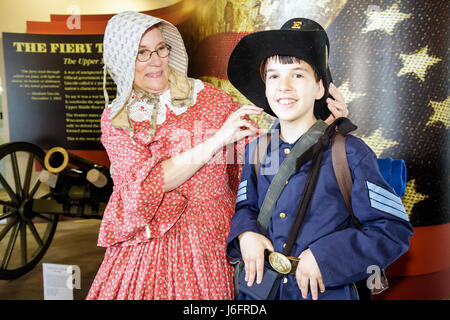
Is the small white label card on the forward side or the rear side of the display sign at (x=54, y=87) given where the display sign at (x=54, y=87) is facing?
on the forward side

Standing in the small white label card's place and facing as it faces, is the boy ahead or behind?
ahead

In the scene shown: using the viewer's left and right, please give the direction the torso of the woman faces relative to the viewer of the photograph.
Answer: facing the viewer and to the right of the viewer

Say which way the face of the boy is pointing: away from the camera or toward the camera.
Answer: toward the camera

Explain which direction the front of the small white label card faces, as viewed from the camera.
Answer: facing the viewer

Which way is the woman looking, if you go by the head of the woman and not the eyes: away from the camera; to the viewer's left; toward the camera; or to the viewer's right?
toward the camera

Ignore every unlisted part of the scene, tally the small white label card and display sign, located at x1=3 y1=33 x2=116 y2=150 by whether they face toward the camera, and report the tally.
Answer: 2

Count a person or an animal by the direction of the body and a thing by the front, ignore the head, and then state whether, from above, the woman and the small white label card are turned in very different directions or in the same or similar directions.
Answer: same or similar directions

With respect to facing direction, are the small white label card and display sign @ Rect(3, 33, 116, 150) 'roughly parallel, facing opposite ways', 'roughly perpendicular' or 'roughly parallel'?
roughly parallel
